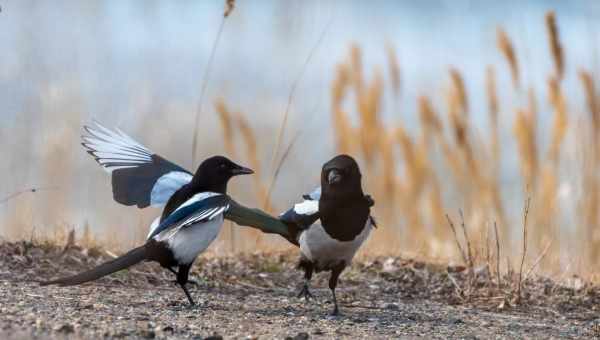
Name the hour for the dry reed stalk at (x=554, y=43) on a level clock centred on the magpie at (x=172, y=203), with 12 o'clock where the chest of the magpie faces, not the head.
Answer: The dry reed stalk is roughly at 11 o'clock from the magpie.

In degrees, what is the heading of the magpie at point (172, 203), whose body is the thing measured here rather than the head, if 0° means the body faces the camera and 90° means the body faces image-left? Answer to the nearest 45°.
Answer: approximately 270°

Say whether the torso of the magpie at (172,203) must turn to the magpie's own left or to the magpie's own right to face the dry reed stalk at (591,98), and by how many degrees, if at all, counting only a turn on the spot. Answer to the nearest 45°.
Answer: approximately 45° to the magpie's own left

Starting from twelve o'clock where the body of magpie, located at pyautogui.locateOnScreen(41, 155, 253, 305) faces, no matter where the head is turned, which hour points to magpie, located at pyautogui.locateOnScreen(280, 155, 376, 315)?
magpie, located at pyautogui.locateOnScreen(280, 155, 376, 315) is roughly at 12 o'clock from magpie, located at pyautogui.locateOnScreen(41, 155, 253, 305).

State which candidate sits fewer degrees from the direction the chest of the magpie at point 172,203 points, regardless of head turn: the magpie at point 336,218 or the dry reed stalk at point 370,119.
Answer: the magpie

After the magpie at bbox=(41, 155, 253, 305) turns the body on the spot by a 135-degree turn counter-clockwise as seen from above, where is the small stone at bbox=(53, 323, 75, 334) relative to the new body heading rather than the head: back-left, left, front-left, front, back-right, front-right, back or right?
left

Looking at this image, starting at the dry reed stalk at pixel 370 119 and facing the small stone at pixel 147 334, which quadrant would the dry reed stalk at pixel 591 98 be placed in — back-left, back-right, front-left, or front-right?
back-left

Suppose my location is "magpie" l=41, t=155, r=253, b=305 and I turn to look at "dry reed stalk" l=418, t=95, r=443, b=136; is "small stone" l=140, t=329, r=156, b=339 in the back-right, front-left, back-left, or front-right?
back-right

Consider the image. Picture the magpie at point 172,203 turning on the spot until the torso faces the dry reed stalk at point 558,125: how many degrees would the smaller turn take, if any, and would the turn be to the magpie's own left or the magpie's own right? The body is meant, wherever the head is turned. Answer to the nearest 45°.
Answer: approximately 45° to the magpie's own left

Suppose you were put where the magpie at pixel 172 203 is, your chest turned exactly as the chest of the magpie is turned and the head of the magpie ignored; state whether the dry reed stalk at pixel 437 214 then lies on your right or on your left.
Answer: on your left
